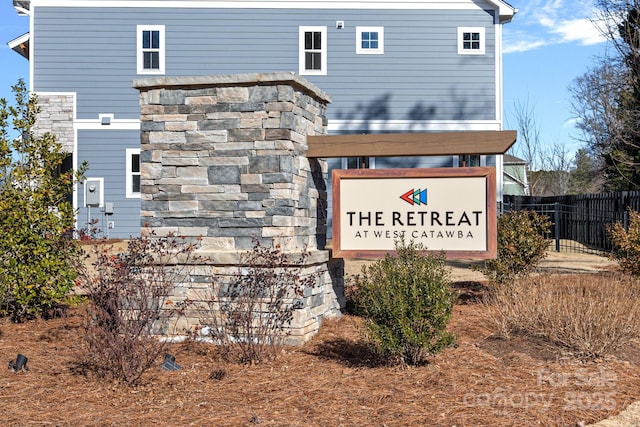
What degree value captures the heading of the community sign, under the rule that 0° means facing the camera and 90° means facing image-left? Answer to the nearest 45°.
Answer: approximately 0°

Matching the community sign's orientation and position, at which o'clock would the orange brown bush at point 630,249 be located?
The orange brown bush is roughly at 8 o'clock from the community sign.

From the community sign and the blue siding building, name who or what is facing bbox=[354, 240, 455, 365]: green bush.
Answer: the community sign

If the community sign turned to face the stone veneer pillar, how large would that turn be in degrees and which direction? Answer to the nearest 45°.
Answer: approximately 90° to its right

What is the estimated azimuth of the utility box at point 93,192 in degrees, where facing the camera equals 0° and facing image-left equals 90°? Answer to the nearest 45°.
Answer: approximately 0°

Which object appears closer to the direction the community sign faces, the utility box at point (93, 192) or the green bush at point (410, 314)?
the green bush

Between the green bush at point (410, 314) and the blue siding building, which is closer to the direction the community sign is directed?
the green bush
